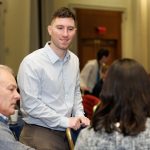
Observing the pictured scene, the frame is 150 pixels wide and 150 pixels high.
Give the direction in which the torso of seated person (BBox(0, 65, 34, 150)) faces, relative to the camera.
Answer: to the viewer's right

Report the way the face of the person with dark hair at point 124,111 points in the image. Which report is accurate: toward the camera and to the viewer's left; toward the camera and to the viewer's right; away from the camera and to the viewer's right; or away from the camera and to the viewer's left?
away from the camera and to the viewer's left

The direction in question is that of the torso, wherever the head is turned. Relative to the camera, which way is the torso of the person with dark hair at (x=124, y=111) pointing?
away from the camera

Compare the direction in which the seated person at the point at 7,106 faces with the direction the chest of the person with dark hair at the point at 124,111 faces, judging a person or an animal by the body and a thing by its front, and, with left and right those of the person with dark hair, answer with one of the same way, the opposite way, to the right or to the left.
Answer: to the right

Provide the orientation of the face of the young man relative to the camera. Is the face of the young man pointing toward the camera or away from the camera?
toward the camera

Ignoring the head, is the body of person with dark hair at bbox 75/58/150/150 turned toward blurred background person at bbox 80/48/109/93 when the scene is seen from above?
yes

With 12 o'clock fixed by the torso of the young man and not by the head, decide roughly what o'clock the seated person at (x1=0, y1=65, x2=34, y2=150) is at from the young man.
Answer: The seated person is roughly at 2 o'clock from the young man.
